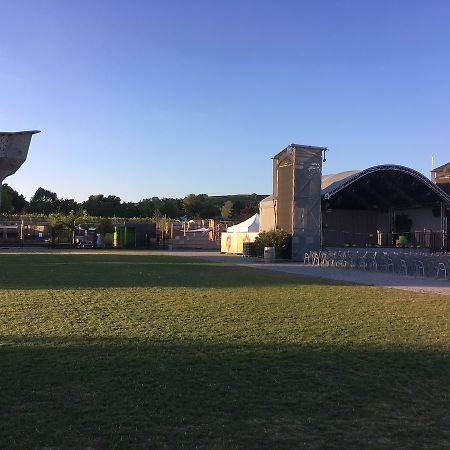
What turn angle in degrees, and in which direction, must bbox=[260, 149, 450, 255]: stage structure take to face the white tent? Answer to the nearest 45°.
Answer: approximately 135° to its right

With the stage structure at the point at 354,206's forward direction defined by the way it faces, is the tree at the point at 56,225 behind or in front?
behind

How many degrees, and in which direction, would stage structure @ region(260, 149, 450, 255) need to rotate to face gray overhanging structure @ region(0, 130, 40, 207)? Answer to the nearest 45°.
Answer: approximately 45° to its right

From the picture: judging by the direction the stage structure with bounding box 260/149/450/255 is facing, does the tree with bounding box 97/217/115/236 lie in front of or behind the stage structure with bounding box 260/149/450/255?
behind

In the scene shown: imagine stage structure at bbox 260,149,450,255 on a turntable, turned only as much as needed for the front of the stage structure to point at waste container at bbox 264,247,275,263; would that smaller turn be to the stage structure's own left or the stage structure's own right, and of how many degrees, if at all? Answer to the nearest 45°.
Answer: approximately 45° to the stage structure's own right

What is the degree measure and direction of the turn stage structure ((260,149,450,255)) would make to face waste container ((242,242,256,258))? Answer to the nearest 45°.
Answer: approximately 90° to its right
